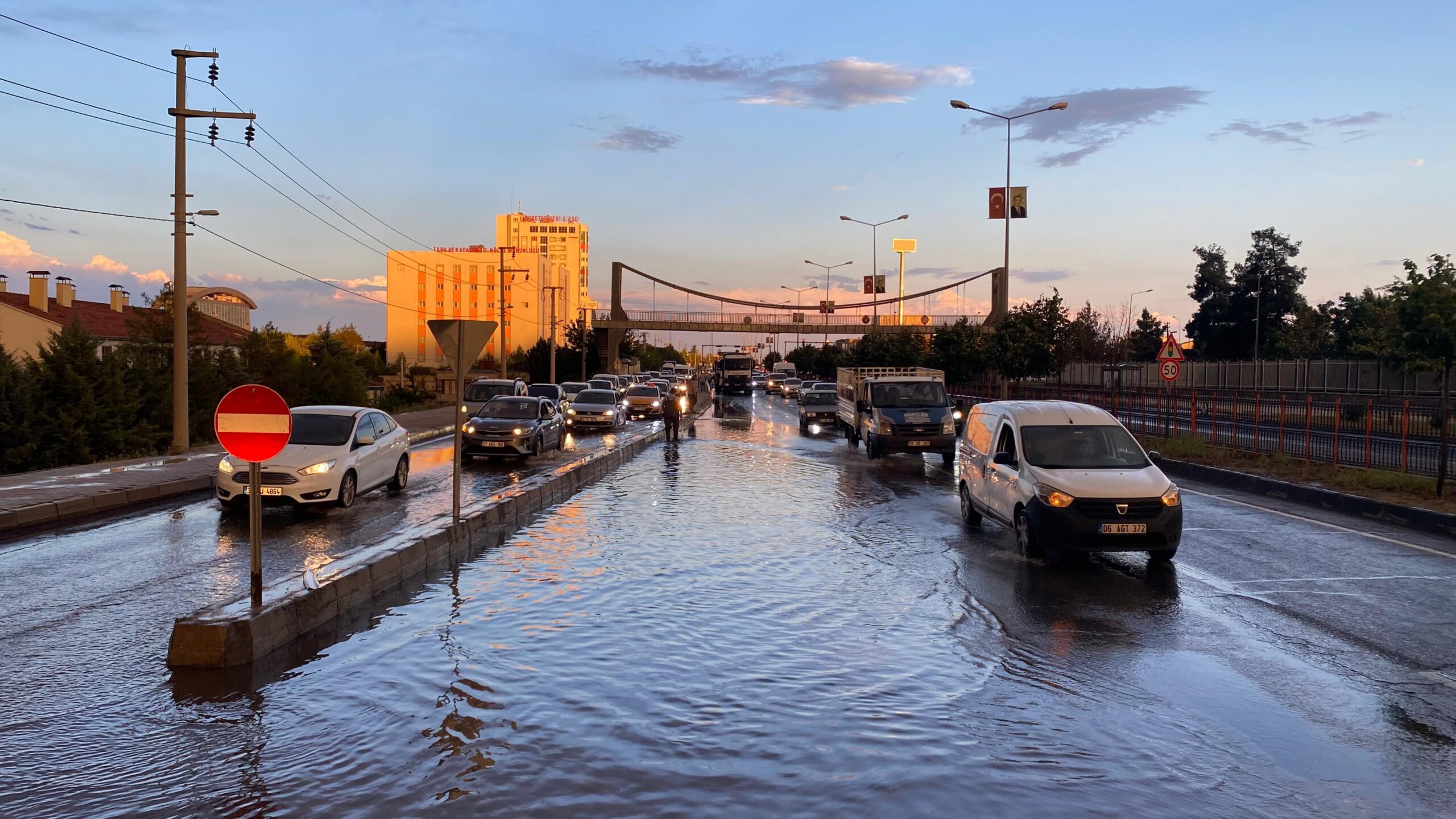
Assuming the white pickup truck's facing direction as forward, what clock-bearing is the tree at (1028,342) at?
The tree is roughly at 8 o'clock from the white pickup truck.

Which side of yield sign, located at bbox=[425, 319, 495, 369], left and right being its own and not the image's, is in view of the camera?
back

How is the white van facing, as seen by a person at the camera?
facing the viewer and to the right of the viewer

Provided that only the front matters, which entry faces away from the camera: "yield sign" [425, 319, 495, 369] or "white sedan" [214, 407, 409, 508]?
the yield sign

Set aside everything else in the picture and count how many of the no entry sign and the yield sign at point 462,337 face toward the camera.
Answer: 1

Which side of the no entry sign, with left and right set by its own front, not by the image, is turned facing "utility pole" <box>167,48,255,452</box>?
back

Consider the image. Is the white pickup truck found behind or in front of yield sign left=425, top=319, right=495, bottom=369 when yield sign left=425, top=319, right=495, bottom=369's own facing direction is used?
in front

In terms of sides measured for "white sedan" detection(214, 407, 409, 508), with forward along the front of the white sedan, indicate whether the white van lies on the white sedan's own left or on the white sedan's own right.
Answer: on the white sedan's own left

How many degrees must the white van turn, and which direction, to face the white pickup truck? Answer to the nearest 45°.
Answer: approximately 135° to its left

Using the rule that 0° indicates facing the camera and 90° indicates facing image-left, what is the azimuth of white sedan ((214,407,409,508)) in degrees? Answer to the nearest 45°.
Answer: approximately 45°

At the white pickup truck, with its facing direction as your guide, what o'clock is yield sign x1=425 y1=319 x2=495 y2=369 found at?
The yield sign is roughly at 2 o'clock from the white pickup truck.

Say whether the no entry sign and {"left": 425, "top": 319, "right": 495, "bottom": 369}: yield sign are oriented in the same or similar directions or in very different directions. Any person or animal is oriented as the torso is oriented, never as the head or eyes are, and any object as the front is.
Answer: very different directions
